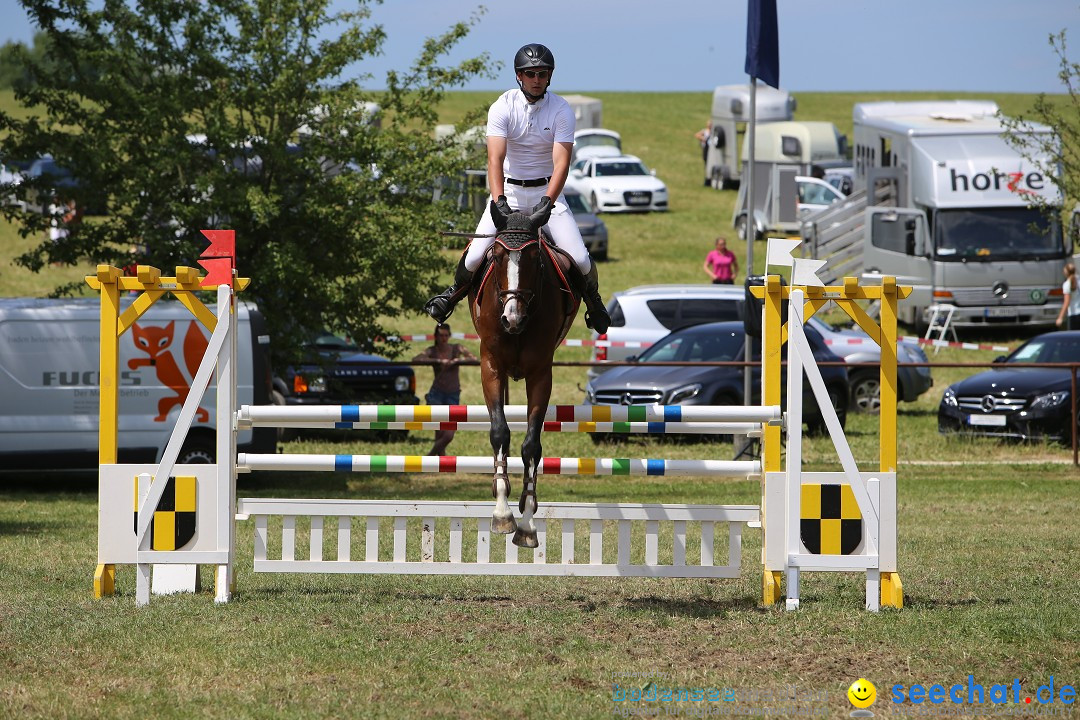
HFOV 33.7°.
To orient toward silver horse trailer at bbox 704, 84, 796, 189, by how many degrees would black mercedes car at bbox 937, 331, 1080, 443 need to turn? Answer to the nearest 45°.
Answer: approximately 135° to its right

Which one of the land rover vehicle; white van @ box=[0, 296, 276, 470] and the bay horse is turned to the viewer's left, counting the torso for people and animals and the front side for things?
the white van

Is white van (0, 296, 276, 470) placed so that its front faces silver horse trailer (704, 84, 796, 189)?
no

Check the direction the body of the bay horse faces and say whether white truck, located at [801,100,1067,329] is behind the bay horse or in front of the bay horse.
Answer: behind

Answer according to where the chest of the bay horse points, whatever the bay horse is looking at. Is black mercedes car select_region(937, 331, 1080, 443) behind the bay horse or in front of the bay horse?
behind

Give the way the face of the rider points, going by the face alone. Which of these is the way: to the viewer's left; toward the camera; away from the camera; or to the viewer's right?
toward the camera

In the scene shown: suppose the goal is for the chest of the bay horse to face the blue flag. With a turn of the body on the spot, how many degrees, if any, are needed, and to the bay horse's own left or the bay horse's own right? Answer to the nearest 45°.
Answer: approximately 180°

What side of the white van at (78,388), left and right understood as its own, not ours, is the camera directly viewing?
left

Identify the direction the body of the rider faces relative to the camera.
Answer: toward the camera

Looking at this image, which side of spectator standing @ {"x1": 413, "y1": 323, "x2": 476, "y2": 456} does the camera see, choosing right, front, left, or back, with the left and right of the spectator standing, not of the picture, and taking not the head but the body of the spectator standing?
front

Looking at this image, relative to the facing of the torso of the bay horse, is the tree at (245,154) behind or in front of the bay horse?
behind
